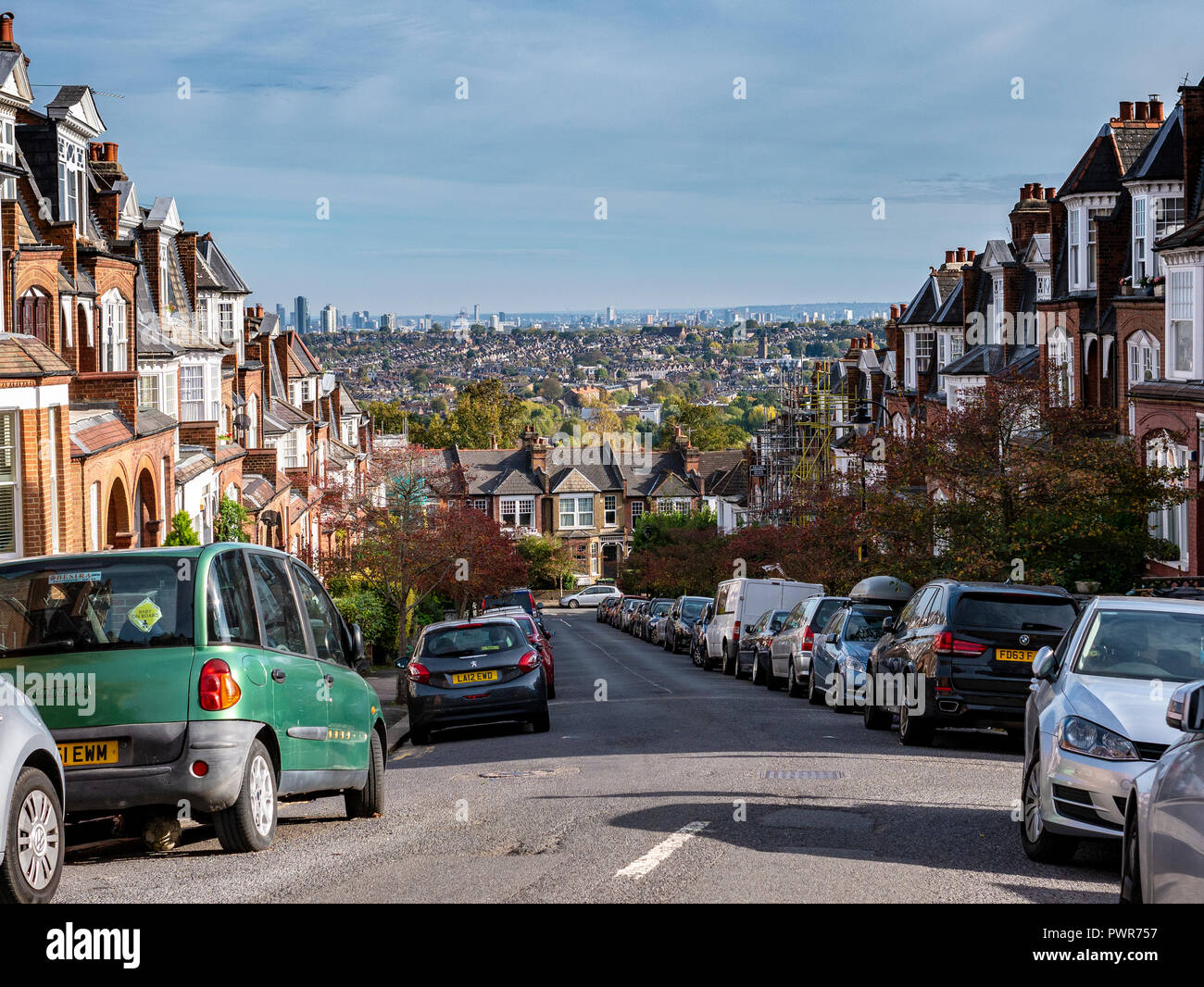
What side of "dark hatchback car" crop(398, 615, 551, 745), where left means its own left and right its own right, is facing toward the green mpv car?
back

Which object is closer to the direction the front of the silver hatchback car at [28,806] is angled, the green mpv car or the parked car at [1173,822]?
the green mpv car

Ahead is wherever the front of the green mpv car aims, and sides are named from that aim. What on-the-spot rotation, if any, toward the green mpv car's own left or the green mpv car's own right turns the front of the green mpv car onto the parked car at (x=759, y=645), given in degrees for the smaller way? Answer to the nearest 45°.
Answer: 0° — it already faces it

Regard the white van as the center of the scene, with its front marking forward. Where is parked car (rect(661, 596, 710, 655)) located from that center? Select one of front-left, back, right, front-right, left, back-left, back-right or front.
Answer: front-right

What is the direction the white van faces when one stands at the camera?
facing away from the viewer and to the left of the viewer

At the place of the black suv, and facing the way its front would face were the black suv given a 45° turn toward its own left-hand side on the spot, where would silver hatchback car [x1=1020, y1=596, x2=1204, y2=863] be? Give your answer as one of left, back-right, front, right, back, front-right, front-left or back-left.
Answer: left

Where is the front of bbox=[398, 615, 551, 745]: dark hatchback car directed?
away from the camera

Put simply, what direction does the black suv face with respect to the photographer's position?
facing away from the viewer and to the left of the viewer

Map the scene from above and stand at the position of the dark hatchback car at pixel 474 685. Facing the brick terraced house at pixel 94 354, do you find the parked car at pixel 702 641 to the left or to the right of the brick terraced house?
right

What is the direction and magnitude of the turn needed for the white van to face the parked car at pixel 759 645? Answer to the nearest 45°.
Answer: approximately 135° to its left
